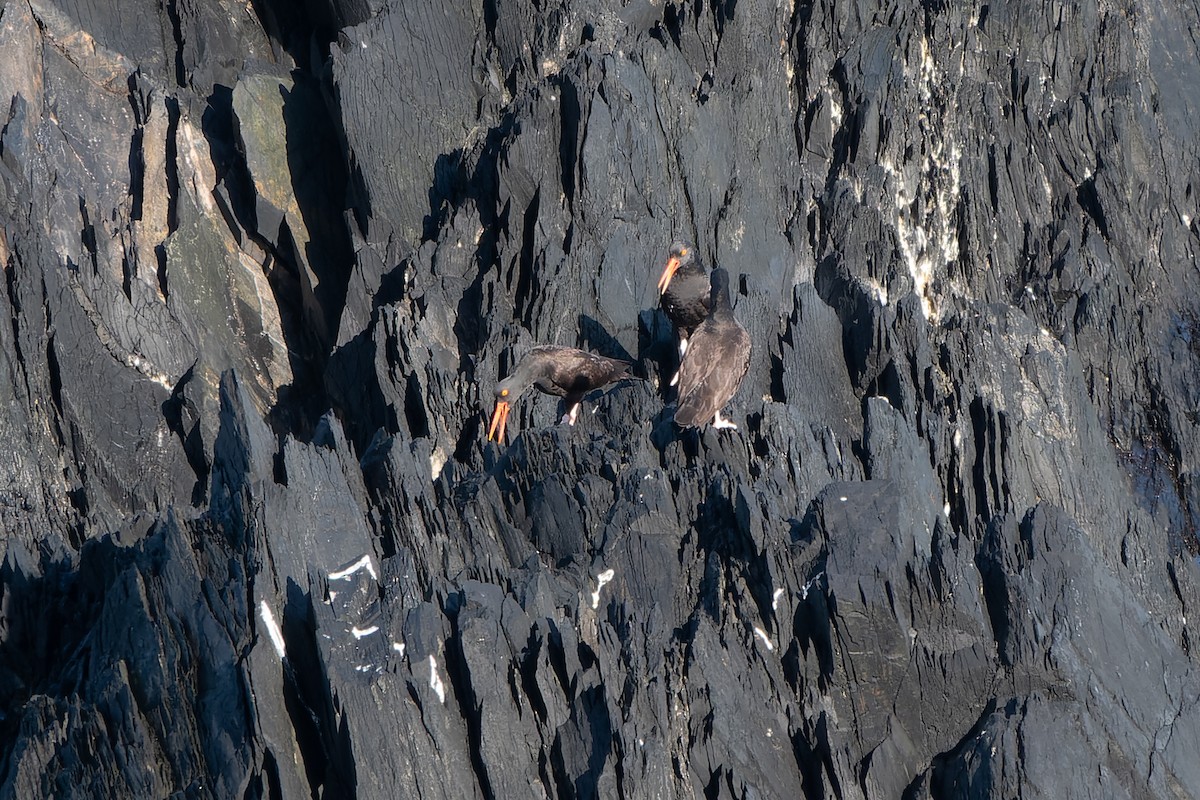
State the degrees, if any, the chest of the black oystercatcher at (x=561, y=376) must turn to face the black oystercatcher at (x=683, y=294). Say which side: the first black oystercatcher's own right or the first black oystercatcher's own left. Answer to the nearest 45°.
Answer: approximately 180°

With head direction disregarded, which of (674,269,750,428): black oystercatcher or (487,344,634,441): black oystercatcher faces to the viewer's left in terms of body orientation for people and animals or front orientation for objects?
(487,344,634,441): black oystercatcher

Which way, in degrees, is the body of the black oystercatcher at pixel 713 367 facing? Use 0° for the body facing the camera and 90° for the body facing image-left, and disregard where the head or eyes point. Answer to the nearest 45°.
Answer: approximately 225°

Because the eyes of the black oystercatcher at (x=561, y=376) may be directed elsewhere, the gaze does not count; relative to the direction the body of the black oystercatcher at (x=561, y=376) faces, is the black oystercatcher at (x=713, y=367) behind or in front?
behind

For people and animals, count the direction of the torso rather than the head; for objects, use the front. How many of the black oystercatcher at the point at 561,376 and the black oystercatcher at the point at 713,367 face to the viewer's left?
1

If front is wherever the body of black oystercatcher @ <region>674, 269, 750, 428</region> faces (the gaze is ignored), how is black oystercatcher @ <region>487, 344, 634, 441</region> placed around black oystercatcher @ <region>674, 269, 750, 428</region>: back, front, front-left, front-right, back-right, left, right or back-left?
left

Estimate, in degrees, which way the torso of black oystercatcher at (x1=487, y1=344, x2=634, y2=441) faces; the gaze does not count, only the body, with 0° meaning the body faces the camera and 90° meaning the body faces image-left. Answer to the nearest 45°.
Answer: approximately 90°
